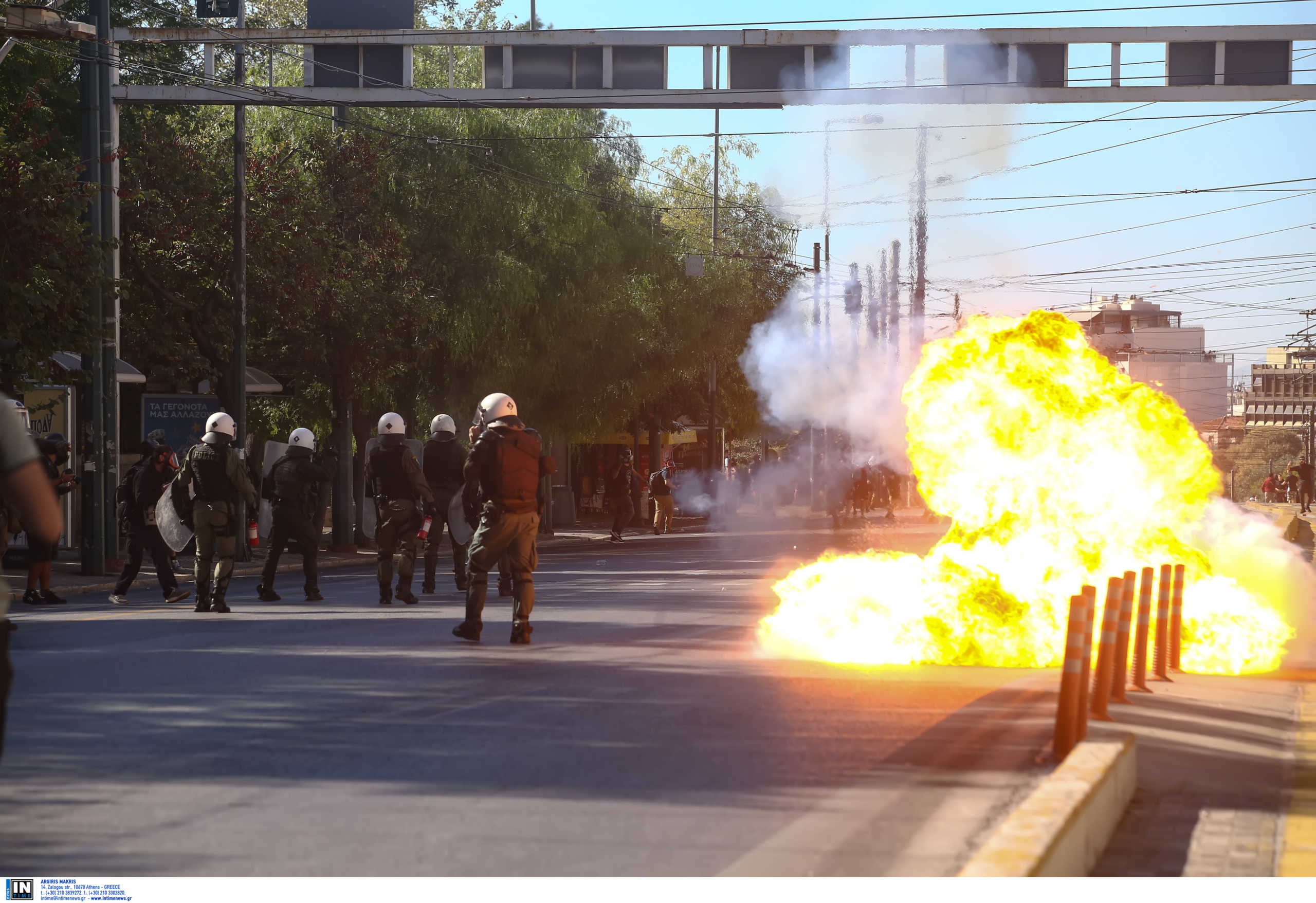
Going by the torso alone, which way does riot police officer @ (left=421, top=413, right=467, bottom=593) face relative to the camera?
away from the camera

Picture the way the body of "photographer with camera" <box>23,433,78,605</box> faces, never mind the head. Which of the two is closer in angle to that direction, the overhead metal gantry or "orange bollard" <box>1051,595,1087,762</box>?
the overhead metal gantry

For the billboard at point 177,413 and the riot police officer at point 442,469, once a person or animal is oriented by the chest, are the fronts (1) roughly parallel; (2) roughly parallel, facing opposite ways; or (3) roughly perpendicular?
roughly parallel, facing opposite ways

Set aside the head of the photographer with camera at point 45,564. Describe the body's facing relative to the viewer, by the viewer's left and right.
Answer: facing to the right of the viewer

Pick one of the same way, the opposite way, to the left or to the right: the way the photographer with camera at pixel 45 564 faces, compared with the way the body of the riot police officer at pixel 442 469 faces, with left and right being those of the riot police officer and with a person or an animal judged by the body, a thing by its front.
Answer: to the right

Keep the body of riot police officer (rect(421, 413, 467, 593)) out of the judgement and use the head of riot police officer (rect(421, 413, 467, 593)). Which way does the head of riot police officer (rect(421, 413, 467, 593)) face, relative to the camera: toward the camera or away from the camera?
away from the camera

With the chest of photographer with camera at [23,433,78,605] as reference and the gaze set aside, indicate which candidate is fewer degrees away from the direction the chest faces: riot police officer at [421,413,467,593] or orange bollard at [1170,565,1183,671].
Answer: the riot police officer

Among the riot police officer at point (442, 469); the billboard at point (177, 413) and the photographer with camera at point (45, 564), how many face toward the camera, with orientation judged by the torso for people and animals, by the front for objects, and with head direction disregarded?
1

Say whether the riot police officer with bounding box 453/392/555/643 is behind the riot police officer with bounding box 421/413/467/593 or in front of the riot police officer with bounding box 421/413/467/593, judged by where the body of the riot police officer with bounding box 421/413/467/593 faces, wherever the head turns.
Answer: behind

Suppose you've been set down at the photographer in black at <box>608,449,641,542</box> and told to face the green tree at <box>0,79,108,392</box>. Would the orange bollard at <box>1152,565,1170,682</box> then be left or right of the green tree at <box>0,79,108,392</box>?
left

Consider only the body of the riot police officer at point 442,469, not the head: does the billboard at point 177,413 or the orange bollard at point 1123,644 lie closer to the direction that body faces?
the billboard

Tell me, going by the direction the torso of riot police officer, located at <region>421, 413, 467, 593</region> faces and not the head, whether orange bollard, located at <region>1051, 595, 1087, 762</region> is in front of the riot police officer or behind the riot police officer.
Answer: behind

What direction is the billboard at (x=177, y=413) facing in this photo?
toward the camera

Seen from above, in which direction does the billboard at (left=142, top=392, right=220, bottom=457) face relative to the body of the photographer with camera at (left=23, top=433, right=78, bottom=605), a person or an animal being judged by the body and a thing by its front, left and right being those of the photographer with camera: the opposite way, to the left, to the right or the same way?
to the right

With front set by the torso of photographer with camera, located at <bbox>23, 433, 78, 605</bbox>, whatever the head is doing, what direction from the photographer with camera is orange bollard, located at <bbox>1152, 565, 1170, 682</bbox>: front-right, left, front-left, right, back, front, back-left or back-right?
front-right

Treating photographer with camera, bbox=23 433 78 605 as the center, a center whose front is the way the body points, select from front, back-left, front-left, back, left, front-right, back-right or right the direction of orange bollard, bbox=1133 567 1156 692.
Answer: front-right

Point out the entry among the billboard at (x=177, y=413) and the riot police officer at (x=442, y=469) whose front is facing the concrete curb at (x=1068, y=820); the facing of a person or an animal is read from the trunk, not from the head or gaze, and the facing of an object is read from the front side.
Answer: the billboard
